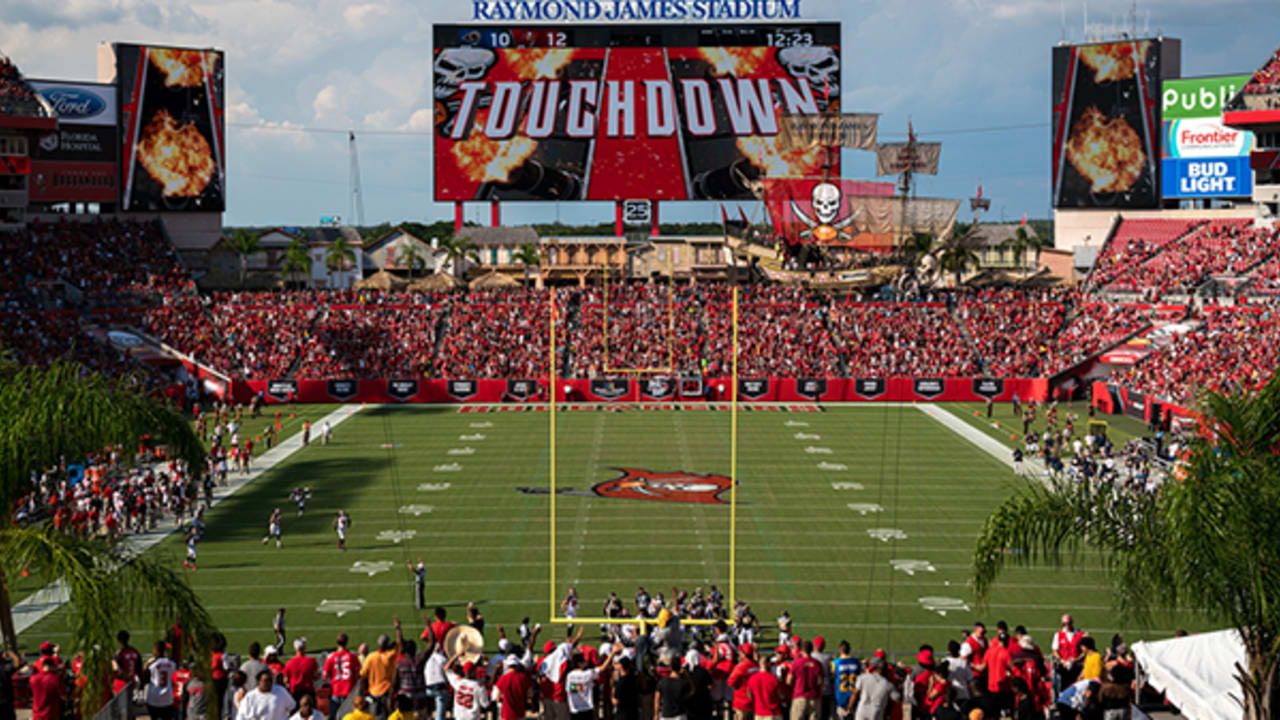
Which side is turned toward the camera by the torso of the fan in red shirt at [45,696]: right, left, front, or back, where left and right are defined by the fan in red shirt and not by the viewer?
back

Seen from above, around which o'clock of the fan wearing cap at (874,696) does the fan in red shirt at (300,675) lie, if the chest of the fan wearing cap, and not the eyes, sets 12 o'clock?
The fan in red shirt is roughly at 9 o'clock from the fan wearing cap.

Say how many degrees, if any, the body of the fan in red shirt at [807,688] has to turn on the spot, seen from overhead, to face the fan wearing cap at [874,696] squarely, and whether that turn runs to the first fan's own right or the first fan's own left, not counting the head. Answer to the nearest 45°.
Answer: approximately 135° to the first fan's own right

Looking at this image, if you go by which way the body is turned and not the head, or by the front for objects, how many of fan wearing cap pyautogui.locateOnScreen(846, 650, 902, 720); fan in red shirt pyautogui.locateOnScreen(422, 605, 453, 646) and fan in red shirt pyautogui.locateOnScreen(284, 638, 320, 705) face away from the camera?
3

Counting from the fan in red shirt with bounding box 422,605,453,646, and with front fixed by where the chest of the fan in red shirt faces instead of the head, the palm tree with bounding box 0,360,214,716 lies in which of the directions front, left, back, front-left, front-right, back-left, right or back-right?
left

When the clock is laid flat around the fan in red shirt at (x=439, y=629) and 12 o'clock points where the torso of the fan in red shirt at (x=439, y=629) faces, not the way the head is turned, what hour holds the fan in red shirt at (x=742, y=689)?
the fan in red shirt at (x=742, y=689) is roughly at 4 o'clock from the fan in red shirt at (x=439, y=629).

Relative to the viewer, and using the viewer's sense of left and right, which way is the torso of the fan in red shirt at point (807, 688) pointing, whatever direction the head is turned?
facing away from the viewer

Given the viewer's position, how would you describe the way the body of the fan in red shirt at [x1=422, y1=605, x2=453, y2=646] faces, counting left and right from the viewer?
facing away from the viewer

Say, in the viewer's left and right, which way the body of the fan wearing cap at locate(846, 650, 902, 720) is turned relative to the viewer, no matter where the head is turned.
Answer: facing away from the viewer

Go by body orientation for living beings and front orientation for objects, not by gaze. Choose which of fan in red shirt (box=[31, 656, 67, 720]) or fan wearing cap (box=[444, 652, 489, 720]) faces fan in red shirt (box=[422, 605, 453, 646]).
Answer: the fan wearing cap

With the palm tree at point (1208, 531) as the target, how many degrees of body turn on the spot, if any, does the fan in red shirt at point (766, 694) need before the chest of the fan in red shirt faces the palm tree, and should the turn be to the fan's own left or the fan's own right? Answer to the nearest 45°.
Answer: approximately 90° to the fan's own right

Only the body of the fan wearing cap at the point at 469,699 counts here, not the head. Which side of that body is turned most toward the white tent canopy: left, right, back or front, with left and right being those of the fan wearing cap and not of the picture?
right
